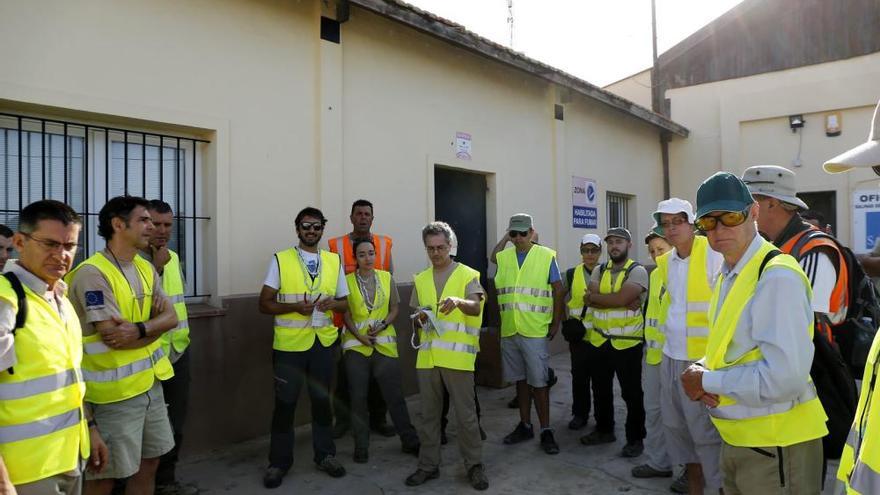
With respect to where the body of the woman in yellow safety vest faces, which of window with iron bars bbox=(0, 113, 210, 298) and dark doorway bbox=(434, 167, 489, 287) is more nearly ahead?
the window with iron bars

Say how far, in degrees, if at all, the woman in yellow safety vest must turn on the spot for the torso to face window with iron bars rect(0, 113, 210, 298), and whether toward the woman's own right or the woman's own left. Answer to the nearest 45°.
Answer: approximately 90° to the woman's own right

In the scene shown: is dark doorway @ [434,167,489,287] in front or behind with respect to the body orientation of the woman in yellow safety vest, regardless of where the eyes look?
behind

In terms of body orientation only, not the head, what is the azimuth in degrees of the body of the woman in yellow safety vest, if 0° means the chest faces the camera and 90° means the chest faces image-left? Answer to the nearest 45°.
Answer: approximately 0°

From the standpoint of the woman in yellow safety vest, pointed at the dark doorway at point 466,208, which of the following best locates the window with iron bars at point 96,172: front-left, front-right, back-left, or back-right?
back-left

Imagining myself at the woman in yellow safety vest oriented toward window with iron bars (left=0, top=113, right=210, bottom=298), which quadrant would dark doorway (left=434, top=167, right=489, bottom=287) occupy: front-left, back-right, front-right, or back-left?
back-right
